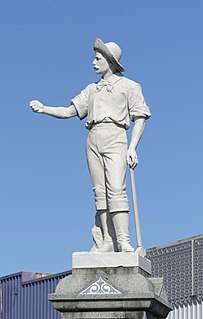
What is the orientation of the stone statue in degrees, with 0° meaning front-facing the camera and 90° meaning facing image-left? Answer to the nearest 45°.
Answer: approximately 45°
